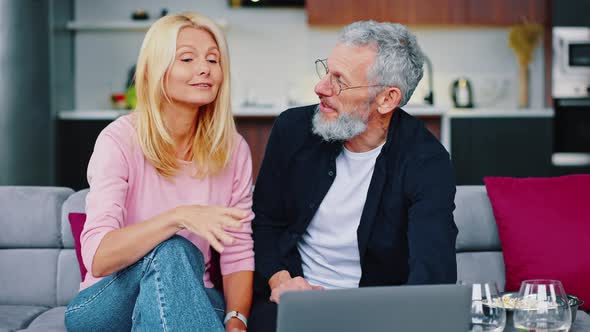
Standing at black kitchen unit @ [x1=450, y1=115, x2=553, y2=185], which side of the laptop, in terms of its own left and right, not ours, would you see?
front

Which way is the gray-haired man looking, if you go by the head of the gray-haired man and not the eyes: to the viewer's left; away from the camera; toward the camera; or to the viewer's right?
to the viewer's left

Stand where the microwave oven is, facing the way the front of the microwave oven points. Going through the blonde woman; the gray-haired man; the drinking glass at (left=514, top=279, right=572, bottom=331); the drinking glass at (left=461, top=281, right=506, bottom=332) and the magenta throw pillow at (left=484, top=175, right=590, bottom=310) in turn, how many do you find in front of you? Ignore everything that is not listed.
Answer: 5

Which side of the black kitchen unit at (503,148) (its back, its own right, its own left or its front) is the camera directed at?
front

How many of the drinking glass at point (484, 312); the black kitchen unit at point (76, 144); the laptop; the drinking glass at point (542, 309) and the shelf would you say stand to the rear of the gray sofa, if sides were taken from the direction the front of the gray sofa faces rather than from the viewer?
2

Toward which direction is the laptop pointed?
away from the camera

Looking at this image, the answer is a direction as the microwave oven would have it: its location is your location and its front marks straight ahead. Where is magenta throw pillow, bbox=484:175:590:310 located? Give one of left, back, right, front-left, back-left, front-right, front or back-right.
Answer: front

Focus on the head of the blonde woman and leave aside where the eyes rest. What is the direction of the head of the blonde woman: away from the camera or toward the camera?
toward the camera

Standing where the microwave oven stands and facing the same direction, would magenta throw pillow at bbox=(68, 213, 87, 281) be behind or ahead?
ahead

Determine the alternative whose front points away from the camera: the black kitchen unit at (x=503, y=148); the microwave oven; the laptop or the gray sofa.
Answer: the laptop

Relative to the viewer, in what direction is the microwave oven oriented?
toward the camera

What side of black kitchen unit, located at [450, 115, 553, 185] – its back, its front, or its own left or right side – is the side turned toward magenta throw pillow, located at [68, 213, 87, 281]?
front

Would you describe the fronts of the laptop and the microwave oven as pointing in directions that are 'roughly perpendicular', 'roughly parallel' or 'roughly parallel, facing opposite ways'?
roughly parallel, facing opposite ways

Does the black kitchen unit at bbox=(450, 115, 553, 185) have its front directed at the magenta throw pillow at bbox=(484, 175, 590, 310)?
yes

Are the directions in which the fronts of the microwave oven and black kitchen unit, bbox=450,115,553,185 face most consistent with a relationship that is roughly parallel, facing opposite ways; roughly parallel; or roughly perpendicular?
roughly parallel
